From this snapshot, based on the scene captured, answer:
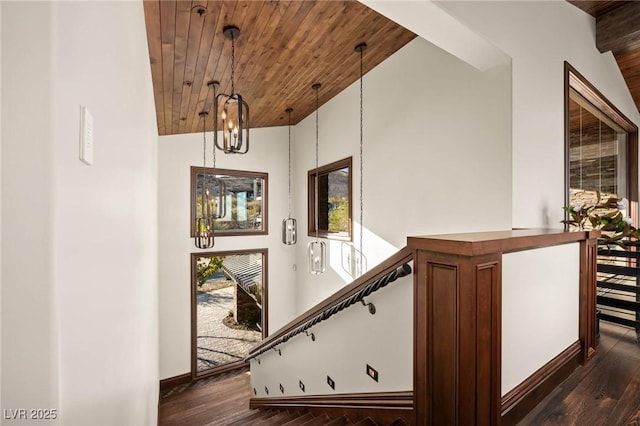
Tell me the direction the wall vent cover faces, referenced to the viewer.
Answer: facing to the right of the viewer

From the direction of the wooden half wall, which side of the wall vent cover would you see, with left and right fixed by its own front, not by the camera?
front

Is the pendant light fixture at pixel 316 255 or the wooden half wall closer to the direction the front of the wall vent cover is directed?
the wooden half wall

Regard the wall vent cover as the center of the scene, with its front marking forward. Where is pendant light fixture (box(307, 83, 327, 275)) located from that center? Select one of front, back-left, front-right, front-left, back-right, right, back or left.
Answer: front-left

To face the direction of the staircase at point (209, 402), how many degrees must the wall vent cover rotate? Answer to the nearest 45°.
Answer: approximately 90° to its left

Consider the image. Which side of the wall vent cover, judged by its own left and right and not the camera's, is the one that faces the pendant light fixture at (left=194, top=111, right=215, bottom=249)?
left

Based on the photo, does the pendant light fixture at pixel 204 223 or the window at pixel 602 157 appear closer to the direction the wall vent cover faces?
the window

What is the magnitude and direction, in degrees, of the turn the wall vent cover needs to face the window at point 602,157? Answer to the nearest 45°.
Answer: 0° — it already faces it

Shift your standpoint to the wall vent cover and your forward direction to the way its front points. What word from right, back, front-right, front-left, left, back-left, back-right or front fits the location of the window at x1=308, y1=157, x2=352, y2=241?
front-left

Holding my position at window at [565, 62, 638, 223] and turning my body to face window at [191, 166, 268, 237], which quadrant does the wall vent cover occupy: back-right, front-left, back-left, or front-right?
front-left

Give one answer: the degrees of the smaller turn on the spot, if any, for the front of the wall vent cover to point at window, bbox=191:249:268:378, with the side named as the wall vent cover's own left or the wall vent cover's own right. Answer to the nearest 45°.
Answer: approximately 45° to the wall vent cover's own left
